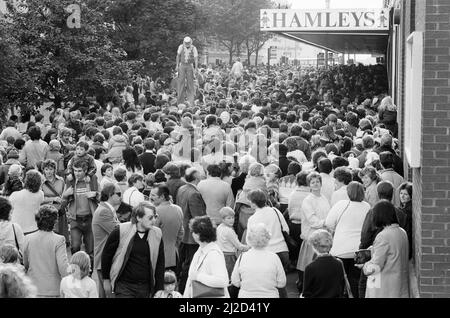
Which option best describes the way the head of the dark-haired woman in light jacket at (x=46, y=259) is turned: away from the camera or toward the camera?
away from the camera

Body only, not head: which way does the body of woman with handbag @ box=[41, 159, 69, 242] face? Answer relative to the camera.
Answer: toward the camera

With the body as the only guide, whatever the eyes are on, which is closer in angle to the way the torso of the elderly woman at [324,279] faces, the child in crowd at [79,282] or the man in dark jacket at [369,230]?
the man in dark jacket

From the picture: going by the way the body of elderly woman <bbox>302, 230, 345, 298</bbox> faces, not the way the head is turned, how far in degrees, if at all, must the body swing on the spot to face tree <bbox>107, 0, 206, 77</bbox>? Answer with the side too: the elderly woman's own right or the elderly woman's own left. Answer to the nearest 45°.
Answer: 0° — they already face it

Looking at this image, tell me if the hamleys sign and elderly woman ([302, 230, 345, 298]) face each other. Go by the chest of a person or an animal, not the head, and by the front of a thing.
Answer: yes

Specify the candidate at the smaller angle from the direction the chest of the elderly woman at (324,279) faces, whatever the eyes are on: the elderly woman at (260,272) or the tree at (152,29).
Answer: the tree

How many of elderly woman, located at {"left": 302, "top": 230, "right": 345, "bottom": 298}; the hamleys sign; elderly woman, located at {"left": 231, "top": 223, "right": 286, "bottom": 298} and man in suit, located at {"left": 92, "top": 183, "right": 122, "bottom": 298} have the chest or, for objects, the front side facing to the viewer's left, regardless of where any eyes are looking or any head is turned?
0

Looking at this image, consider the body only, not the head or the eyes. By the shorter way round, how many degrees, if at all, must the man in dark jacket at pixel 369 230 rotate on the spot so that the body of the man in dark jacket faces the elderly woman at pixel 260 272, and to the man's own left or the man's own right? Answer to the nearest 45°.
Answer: approximately 135° to the man's own left

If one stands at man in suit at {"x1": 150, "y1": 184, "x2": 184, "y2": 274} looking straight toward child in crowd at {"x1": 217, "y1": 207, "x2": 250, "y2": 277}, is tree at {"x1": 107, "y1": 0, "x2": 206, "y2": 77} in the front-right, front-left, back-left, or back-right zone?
back-left

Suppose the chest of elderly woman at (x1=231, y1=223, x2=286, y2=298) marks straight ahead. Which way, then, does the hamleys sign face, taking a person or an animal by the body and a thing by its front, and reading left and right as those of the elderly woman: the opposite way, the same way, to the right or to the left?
the opposite way

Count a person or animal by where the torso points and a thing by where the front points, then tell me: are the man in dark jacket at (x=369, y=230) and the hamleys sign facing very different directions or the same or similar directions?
very different directions

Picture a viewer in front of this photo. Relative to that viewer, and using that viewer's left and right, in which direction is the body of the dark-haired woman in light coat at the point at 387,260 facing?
facing away from the viewer and to the left of the viewer
